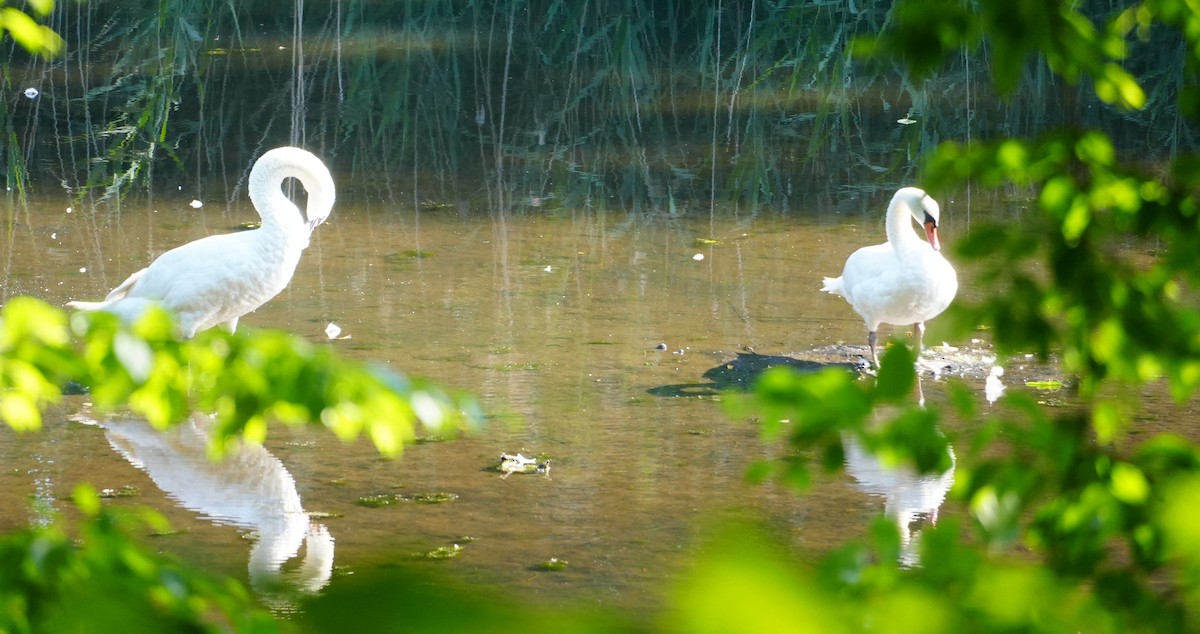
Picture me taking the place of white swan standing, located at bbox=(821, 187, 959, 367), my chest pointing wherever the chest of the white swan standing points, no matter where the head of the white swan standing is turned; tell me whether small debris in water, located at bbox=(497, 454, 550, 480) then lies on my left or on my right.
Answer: on my right

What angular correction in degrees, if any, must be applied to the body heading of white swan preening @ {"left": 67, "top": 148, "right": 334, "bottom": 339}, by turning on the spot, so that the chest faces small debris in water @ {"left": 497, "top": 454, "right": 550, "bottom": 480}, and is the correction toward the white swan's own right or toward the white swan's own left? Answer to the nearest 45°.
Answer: approximately 45° to the white swan's own right

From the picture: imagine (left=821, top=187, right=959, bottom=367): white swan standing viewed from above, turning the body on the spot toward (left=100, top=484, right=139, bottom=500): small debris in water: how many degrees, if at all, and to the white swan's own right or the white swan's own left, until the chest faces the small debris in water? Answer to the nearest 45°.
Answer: approximately 90° to the white swan's own right

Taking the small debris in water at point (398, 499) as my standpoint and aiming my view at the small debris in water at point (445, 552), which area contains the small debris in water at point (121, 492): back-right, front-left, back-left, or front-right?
back-right

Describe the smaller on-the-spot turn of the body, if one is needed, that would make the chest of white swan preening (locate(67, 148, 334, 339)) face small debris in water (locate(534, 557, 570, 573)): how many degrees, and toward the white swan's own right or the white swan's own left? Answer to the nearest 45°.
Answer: approximately 90° to the white swan's own right

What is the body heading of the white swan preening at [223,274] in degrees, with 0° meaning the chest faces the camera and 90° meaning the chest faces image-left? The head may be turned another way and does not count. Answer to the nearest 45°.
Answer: approximately 270°

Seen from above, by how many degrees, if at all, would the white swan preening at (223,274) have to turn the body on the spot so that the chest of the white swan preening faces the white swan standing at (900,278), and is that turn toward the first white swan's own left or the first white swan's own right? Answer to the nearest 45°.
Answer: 0° — it already faces it

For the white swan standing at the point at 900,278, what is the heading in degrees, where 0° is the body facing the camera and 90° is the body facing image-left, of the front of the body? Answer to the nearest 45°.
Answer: approximately 315°

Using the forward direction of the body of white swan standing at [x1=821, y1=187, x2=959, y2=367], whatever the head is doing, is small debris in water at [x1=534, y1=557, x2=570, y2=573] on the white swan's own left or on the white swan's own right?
on the white swan's own right

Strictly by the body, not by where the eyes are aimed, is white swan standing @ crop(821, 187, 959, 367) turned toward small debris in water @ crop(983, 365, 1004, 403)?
yes
